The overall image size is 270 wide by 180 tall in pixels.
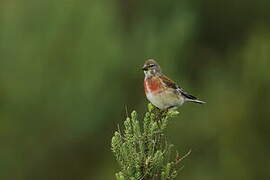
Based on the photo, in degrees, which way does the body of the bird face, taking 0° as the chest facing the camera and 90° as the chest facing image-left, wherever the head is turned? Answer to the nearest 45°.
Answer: approximately 45°
